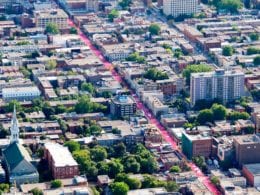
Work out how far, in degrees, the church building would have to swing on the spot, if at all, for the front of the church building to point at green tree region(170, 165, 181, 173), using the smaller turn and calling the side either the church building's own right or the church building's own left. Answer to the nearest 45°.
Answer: approximately 90° to the church building's own right

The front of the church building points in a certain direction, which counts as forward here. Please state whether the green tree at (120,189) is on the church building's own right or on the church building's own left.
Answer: on the church building's own right

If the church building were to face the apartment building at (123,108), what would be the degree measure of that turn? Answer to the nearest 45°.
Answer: approximately 45° to its right

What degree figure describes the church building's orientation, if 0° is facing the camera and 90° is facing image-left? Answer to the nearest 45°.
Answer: approximately 180°

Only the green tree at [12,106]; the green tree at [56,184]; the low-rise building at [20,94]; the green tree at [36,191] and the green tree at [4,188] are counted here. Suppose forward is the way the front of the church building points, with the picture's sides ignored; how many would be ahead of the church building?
2

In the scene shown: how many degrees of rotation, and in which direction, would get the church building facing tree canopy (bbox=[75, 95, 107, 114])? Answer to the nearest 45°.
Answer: approximately 45° to its right

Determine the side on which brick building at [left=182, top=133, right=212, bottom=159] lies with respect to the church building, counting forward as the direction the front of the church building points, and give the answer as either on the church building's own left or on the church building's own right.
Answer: on the church building's own right

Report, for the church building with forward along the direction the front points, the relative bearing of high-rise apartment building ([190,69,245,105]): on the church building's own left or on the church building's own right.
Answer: on the church building's own right

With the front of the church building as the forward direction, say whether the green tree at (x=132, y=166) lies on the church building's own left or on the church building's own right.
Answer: on the church building's own right

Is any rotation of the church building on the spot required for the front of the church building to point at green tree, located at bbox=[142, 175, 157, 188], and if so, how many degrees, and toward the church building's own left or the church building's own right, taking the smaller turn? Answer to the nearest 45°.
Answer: approximately 90° to the church building's own right
